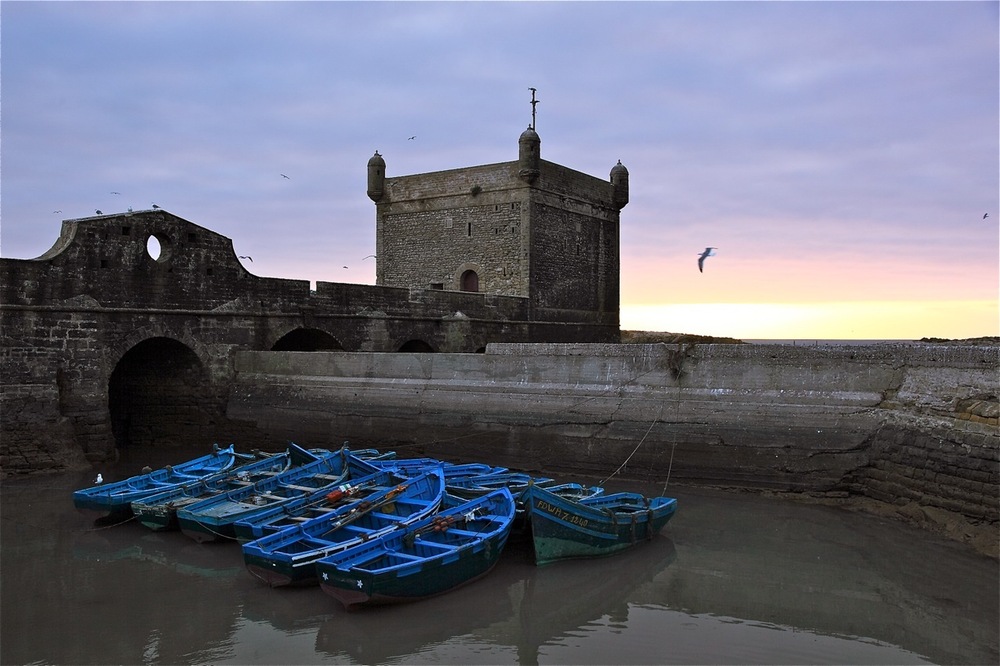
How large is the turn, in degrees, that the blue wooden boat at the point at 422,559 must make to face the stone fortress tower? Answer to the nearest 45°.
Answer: approximately 45° to its left

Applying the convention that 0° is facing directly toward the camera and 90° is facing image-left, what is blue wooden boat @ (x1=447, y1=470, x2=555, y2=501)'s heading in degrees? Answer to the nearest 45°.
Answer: approximately 270°

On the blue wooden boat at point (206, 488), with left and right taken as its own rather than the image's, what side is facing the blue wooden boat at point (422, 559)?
right

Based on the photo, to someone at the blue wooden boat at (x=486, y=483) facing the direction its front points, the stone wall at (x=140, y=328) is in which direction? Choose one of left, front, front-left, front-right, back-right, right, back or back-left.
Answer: back-left

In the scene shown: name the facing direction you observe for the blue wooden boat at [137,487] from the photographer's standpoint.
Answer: facing away from the viewer and to the right of the viewer

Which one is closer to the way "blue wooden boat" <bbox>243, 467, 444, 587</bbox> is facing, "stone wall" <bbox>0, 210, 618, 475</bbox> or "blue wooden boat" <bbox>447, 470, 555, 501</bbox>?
the blue wooden boat

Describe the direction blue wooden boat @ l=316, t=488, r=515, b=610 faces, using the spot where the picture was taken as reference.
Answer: facing away from the viewer and to the right of the viewer

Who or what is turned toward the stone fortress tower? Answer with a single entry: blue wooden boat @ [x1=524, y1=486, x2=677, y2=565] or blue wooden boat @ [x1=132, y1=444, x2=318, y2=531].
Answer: blue wooden boat @ [x1=132, y1=444, x2=318, y2=531]

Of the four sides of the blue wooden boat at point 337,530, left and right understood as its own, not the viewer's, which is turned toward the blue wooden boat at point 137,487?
left

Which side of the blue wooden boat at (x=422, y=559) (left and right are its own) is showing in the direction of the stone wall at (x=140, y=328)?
left

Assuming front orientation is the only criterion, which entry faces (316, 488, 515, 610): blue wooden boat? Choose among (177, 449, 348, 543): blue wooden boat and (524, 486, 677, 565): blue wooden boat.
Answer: (524, 486, 677, 565): blue wooden boat
